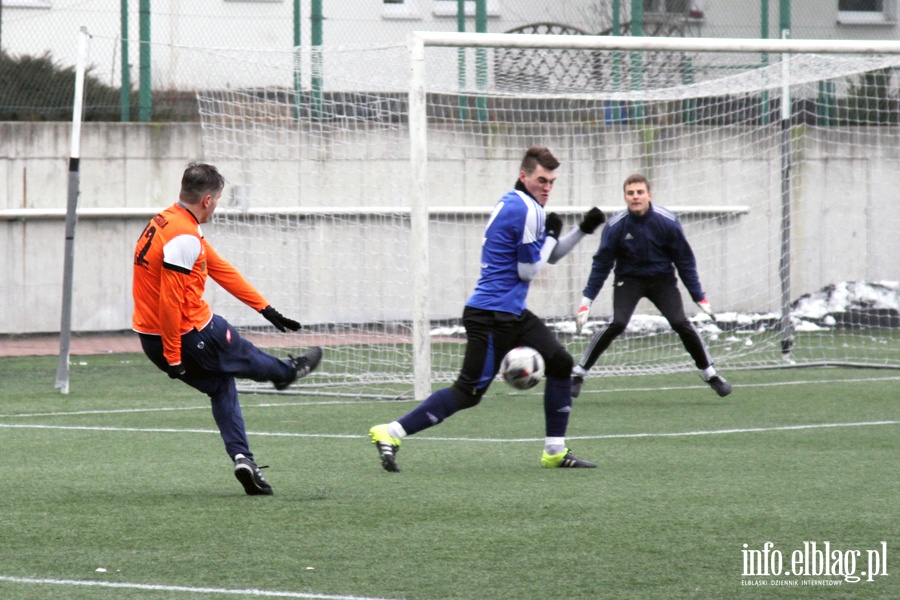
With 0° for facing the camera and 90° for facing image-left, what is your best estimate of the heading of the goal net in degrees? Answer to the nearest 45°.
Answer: approximately 315°

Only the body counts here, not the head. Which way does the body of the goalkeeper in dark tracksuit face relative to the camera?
toward the camera

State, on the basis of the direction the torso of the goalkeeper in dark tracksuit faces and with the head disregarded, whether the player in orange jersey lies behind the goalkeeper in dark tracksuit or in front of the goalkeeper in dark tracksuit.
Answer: in front

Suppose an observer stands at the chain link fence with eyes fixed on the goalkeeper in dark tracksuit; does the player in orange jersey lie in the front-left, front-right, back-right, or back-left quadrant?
front-right

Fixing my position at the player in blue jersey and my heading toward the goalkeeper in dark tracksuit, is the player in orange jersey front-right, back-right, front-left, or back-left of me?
back-left

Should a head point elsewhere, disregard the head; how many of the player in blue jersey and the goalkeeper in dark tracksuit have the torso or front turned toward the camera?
1

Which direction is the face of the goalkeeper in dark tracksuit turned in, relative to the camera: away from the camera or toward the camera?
toward the camera

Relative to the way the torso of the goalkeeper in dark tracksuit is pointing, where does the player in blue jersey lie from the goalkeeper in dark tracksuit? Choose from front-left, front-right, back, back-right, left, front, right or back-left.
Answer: front

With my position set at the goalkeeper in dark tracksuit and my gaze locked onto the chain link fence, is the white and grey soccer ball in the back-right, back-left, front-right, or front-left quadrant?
back-left

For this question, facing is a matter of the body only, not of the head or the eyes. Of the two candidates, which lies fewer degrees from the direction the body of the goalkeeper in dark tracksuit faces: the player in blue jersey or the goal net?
the player in blue jersey

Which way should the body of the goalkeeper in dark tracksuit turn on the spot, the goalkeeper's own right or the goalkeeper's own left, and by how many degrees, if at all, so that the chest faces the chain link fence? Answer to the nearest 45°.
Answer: approximately 135° to the goalkeeper's own right

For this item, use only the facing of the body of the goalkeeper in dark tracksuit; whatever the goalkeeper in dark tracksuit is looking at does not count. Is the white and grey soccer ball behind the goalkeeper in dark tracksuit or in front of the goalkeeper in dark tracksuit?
in front
